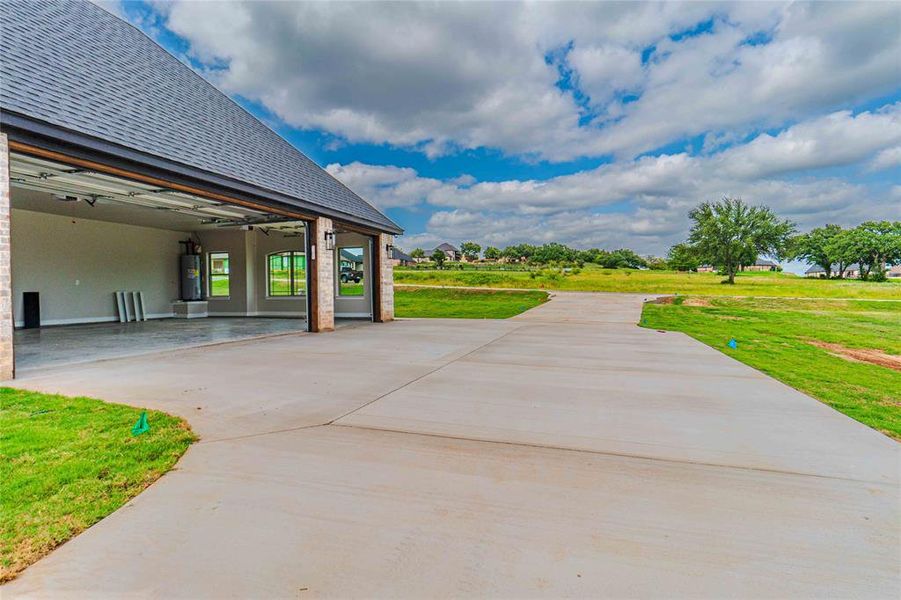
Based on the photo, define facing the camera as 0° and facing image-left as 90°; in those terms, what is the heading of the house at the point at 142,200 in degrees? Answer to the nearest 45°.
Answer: approximately 315°

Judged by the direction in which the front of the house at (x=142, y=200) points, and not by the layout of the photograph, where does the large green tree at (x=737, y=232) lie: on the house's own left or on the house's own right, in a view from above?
on the house's own left
